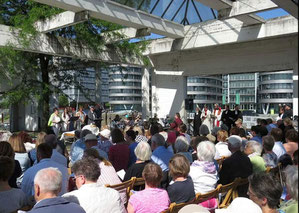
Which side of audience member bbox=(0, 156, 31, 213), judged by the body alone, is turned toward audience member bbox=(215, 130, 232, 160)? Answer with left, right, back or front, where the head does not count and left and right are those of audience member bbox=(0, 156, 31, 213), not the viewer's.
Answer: right

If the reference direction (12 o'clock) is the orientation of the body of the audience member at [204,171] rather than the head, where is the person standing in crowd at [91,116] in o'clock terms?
The person standing in crowd is roughly at 11 o'clock from the audience member.

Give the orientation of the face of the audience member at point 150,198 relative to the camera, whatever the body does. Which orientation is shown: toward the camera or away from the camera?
away from the camera

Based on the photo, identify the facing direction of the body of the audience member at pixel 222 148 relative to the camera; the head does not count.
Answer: away from the camera

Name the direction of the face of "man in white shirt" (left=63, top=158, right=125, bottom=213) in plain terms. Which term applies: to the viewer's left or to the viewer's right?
to the viewer's left

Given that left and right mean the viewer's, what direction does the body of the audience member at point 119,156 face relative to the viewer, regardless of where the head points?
facing away from the viewer

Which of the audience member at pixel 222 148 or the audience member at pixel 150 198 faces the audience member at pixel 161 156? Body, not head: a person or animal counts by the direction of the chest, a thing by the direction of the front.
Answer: the audience member at pixel 150 198

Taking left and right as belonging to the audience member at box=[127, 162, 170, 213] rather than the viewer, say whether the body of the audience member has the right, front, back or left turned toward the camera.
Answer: back

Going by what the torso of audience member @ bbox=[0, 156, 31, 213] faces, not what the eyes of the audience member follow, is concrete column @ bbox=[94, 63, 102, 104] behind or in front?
in front

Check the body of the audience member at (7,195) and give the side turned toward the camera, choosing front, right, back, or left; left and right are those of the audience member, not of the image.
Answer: back

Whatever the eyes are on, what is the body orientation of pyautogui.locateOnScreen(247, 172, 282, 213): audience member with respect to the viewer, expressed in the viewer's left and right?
facing away from the viewer and to the left of the viewer

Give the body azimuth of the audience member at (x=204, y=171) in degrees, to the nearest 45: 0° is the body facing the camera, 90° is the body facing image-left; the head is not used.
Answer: approximately 180°

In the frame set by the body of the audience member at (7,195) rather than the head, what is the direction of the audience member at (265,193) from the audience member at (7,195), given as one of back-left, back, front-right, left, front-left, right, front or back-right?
back-right
